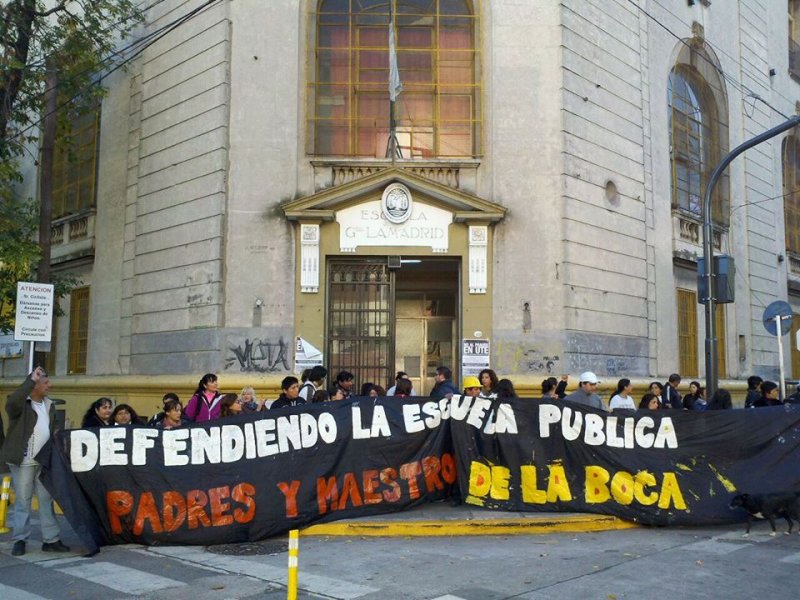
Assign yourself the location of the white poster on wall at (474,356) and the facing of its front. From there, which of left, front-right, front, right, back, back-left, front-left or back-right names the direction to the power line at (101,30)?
right

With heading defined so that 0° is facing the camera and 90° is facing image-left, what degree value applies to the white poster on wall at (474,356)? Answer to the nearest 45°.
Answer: approximately 0°

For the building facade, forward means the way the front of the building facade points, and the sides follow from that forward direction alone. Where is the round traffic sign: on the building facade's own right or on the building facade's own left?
on the building facade's own left

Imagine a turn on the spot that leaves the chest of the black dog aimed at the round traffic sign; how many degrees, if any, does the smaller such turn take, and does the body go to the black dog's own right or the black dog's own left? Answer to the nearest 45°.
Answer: approximately 90° to the black dog's own right

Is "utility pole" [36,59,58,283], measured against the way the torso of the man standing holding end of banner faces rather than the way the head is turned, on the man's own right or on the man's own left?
on the man's own left

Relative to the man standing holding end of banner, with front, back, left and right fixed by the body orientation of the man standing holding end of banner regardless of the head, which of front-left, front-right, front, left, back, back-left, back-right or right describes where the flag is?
left

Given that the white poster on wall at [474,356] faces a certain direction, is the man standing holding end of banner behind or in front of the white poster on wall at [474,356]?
in front

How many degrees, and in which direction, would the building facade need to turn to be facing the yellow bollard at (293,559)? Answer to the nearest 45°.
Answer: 0° — it already faces it

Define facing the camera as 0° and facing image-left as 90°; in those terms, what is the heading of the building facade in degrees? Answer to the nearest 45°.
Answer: approximately 0°

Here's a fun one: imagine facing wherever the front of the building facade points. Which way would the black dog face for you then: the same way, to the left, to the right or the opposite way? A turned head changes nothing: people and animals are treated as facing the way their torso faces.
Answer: to the right

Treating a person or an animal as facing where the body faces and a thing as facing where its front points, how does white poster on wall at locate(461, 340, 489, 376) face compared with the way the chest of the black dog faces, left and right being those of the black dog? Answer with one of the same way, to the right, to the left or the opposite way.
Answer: to the left

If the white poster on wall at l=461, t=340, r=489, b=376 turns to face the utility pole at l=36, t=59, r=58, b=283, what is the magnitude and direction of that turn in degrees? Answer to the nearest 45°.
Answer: approximately 90° to its right

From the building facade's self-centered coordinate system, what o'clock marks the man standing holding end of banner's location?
The man standing holding end of banner is roughly at 1 o'clock from the building facade.

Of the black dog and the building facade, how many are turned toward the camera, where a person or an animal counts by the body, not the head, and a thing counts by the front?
1

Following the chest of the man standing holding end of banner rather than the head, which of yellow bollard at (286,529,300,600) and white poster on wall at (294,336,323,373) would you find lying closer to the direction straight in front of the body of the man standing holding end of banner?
the yellow bollard

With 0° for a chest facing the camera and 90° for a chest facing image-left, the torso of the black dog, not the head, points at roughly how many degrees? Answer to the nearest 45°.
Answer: approximately 90°
